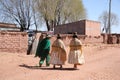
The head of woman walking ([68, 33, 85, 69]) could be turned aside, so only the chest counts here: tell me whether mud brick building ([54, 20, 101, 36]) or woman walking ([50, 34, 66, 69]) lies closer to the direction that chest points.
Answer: the mud brick building

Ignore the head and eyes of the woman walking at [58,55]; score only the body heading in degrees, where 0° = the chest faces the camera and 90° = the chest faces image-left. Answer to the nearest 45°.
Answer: approximately 180°

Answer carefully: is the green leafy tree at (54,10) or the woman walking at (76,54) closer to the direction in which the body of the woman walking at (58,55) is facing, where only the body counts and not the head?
the green leafy tree

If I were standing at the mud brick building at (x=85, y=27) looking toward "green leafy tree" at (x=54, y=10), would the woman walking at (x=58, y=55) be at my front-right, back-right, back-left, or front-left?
back-left

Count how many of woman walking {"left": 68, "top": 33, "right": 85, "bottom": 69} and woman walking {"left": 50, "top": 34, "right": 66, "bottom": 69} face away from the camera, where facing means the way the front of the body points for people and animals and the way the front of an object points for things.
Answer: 2

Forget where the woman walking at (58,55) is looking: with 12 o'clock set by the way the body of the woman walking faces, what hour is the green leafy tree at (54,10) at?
The green leafy tree is roughly at 12 o'clock from the woman walking.

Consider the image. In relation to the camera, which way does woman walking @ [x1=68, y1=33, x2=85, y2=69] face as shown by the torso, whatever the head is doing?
away from the camera

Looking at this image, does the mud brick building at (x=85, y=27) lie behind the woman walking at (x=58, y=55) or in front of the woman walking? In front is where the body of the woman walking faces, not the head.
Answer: in front

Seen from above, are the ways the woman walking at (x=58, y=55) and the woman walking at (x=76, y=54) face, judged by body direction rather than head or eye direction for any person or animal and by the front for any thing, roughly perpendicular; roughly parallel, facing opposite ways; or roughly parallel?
roughly parallel

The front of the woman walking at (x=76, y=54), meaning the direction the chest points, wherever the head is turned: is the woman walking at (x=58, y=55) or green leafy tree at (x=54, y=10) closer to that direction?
the green leafy tree

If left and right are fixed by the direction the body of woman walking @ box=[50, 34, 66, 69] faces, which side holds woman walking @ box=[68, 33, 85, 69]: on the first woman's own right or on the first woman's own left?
on the first woman's own right

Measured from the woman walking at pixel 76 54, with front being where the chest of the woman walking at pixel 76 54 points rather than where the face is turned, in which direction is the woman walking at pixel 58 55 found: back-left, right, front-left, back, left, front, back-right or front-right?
left

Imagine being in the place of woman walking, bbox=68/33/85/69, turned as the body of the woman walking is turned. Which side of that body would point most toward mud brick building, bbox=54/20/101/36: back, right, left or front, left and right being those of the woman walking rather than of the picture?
front
